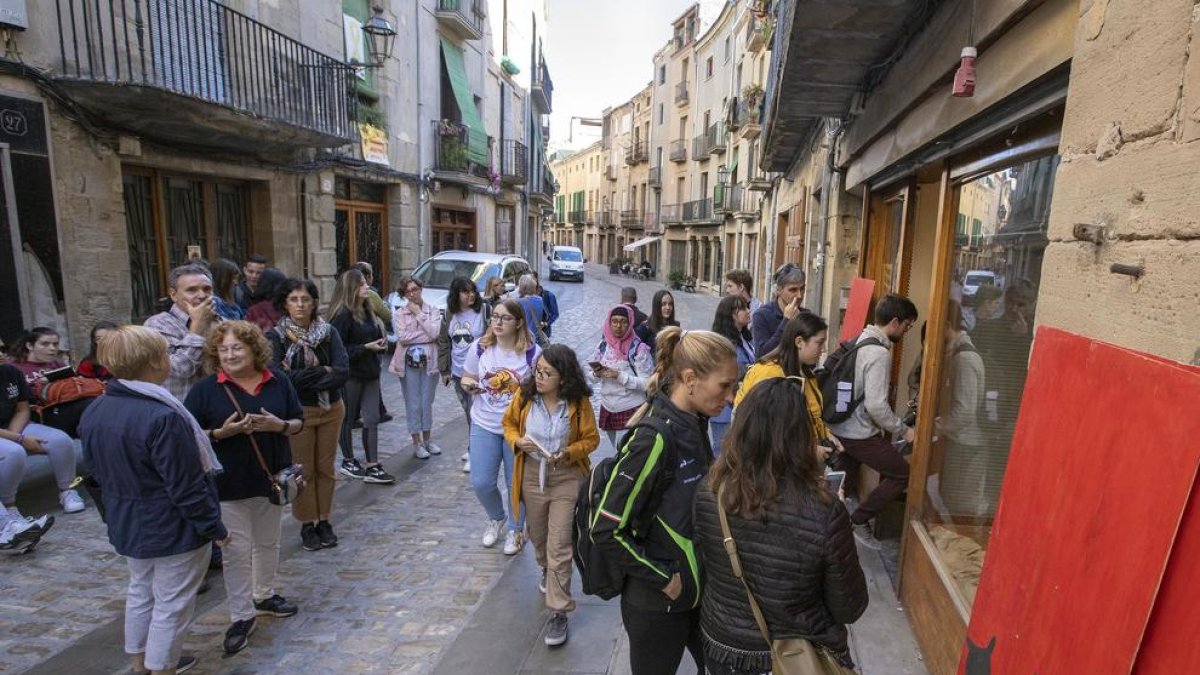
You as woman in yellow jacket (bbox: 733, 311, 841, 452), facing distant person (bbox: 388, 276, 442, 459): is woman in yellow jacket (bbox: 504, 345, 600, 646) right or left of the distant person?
left

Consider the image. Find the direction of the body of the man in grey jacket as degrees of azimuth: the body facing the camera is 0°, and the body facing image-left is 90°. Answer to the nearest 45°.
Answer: approximately 270°

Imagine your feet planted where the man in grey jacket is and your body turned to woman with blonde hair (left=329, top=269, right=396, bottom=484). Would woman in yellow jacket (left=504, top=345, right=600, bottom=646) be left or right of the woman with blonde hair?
left

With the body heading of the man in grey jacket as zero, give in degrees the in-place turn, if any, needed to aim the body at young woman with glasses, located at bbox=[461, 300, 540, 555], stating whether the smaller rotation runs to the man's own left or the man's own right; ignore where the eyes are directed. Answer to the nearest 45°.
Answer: approximately 180°

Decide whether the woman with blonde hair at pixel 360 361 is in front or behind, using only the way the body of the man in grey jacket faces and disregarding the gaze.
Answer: behind

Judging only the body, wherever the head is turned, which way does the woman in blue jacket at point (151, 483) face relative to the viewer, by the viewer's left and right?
facing away from the viewer and to the right of the viewer

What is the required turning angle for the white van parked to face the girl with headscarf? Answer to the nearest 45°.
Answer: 0° — it already faces them

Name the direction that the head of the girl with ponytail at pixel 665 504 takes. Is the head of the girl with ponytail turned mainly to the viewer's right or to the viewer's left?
to the viewer's right

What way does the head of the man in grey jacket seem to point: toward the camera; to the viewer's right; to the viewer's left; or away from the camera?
to the viewer's right

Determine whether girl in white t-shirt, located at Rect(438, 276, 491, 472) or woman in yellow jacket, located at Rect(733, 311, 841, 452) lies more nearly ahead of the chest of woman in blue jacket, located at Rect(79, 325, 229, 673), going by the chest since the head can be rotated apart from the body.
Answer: the girl in white t-shirt

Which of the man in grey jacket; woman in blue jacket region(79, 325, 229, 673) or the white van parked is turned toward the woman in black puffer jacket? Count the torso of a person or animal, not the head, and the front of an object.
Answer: the white van parked
